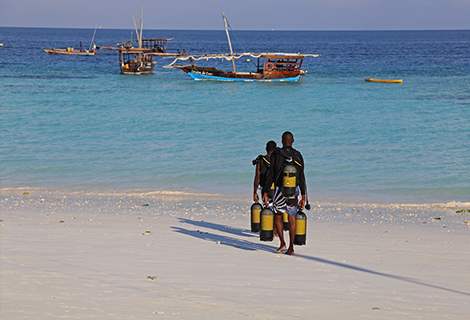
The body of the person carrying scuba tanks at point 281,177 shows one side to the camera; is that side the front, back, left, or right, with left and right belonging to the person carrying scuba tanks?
back

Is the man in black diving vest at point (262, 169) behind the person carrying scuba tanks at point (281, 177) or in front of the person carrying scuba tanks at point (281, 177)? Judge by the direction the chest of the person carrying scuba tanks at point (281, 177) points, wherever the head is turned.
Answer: in front
